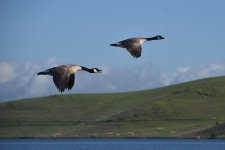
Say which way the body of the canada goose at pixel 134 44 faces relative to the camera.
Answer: to the viewer's right

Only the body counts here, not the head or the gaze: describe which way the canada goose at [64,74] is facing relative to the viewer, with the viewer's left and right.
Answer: facing to the right of the viewer
